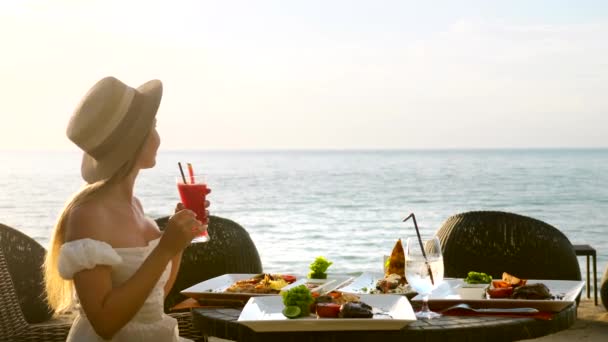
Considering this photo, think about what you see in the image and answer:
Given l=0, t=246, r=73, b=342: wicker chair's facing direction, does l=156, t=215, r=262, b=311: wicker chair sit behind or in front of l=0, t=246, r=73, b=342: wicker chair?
in front

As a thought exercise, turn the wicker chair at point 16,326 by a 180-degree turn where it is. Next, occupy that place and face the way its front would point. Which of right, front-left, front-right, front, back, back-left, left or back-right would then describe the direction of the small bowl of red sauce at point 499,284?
back-left

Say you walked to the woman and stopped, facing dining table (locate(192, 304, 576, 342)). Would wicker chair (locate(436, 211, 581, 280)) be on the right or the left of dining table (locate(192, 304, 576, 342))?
left

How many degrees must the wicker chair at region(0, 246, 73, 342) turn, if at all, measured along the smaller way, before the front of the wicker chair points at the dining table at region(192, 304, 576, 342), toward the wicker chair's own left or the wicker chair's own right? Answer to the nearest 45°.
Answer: approximately 45° to the wicker chair's own right

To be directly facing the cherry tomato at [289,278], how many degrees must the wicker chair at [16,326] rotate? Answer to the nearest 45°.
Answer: approximately 45° to its right

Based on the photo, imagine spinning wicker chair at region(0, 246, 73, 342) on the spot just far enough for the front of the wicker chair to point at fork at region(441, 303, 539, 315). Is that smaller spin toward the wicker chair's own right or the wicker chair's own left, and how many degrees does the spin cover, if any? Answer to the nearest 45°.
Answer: approximately 45° to the wicker chair's own right

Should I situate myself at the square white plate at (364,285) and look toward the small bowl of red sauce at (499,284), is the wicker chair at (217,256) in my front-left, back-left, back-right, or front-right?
back-left

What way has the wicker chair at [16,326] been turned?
to the viewer's right

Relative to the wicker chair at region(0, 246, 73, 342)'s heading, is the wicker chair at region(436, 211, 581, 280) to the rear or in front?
in front

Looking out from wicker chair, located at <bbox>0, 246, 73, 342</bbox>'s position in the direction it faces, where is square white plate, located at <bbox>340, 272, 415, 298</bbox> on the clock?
The square white plate is roughly at 11 o'clock from the wicker chair.

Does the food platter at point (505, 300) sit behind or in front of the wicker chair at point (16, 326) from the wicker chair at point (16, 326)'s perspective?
in front

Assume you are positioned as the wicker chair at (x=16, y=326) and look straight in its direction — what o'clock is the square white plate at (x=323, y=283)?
The square white plate is roughly at 1 o'clock from the wicker chair.
